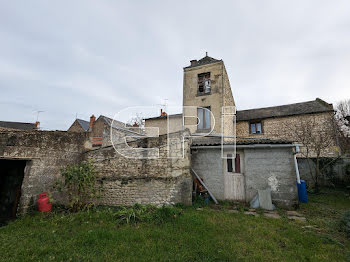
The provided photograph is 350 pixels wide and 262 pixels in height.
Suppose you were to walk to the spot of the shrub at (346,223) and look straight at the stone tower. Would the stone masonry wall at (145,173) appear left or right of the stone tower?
left

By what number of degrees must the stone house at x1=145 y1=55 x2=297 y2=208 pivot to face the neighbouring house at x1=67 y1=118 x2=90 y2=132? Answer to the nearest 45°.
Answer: approximately 135° to its right

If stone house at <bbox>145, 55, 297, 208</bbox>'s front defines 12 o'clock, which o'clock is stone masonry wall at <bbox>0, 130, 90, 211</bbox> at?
The stone masonry wall is roughly at 2 o'clock from the stone house.

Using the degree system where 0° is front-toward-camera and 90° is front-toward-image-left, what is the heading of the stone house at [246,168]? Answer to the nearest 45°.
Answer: approximately 0°

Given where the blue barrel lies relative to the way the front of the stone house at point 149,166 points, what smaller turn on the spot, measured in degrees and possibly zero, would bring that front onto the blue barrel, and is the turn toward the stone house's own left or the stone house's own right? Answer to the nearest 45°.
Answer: approximately 90° to the stone house's own left

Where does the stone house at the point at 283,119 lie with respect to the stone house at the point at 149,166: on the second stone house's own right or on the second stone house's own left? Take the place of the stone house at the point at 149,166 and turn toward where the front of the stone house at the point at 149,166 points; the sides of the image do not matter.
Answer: on the second stone house's own left
